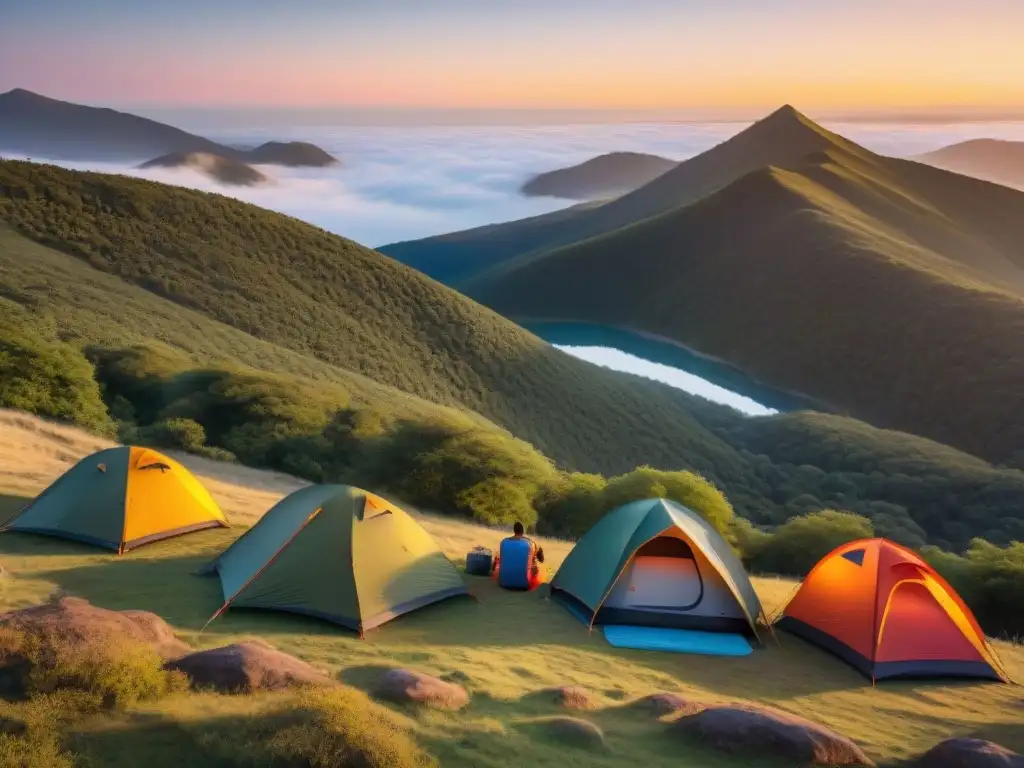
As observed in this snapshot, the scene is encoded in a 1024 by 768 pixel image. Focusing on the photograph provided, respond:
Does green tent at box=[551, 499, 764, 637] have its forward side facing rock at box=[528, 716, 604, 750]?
yes

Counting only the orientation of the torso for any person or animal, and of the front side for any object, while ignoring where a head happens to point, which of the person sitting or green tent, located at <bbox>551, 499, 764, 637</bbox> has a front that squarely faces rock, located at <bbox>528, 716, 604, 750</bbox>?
the green tent

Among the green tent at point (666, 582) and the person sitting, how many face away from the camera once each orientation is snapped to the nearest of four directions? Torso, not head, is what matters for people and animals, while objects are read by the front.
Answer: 1

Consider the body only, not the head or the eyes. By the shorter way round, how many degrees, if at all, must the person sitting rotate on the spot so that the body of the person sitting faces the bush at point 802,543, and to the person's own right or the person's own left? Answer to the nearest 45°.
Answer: approximately 45° to the person's own right

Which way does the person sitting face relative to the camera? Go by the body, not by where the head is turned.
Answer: away from the camera

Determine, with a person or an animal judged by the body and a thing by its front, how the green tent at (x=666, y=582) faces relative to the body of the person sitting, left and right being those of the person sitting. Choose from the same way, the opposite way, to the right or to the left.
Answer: the opposite way
